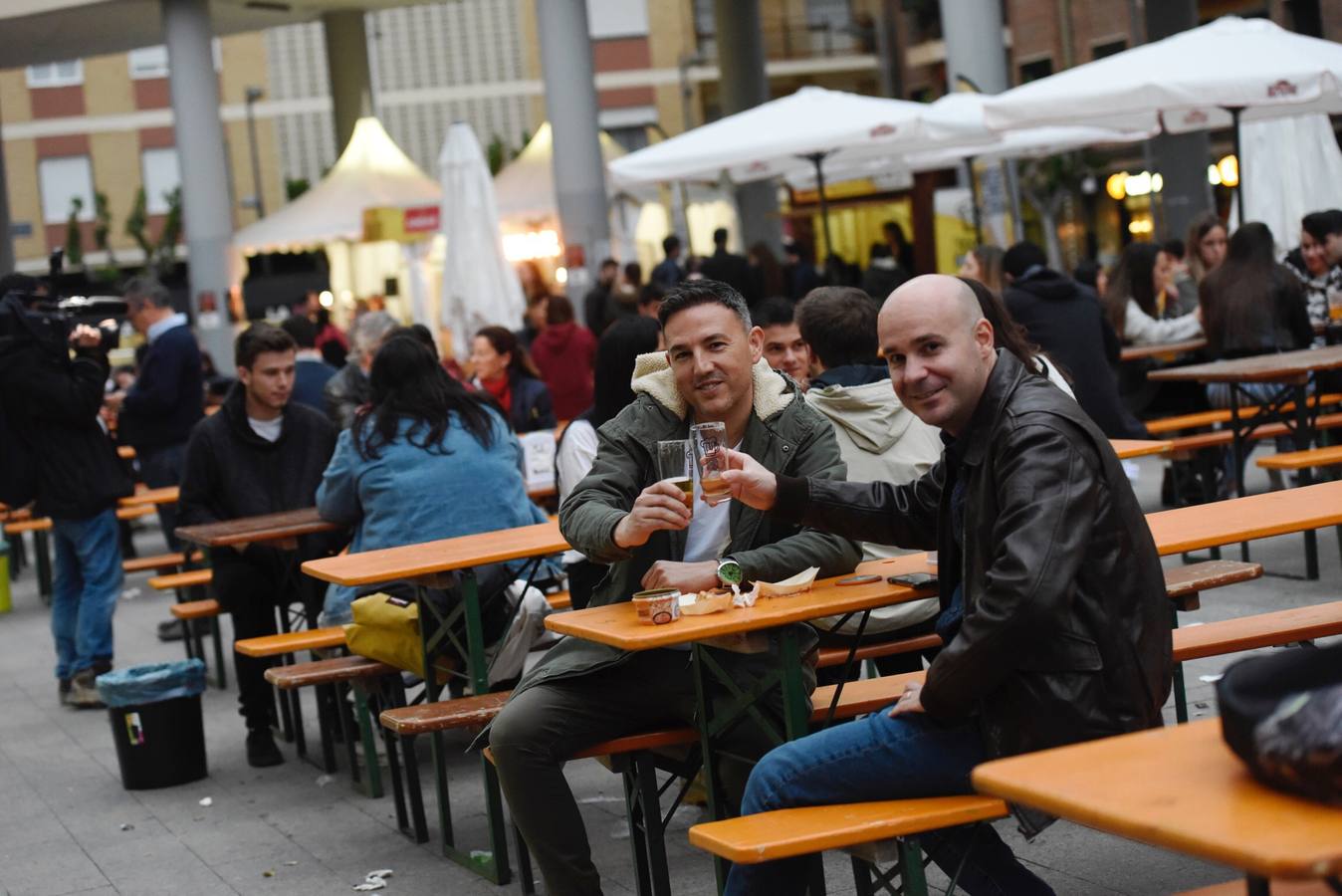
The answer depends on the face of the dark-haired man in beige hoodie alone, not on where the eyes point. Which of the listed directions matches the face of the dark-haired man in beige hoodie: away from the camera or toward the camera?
away from the camera

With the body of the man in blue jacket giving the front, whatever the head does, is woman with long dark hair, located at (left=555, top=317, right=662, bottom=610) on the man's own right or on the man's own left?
on the man's own left

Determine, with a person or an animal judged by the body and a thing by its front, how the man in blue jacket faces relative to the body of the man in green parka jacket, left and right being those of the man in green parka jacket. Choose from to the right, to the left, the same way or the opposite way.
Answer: to the right

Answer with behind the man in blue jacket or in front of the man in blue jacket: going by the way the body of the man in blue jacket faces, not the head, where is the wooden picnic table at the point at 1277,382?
behind

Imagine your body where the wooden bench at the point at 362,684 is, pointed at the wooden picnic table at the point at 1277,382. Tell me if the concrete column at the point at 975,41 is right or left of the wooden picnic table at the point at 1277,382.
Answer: left

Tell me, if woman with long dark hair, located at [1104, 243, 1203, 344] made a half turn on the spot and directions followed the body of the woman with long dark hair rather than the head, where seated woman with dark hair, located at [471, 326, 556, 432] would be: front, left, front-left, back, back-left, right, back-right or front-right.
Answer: front-left

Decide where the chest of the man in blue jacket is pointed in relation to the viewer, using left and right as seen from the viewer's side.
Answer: facing to the left of the viewer

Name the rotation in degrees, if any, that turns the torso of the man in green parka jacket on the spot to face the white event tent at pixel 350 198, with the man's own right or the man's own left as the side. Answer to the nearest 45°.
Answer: approximately 180°
